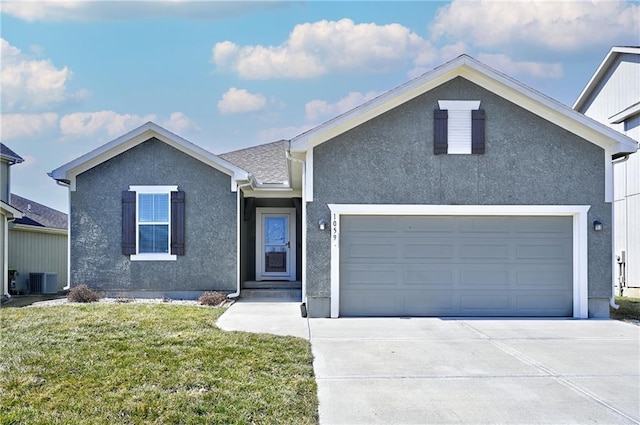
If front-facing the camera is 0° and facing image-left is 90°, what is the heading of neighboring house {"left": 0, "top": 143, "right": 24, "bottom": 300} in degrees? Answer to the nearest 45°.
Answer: approximately 0°

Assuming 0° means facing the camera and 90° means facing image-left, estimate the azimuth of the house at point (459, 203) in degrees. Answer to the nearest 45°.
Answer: approximately 0°

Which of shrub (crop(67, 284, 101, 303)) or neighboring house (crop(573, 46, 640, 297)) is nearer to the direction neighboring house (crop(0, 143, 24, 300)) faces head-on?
the shrub

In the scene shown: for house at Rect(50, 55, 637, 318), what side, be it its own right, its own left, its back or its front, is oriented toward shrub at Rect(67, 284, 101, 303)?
right

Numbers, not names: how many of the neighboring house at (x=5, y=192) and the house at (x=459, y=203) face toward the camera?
2

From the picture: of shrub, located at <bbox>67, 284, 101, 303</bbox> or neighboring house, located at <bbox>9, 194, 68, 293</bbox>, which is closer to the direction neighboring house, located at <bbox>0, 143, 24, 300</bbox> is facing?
the shrub
